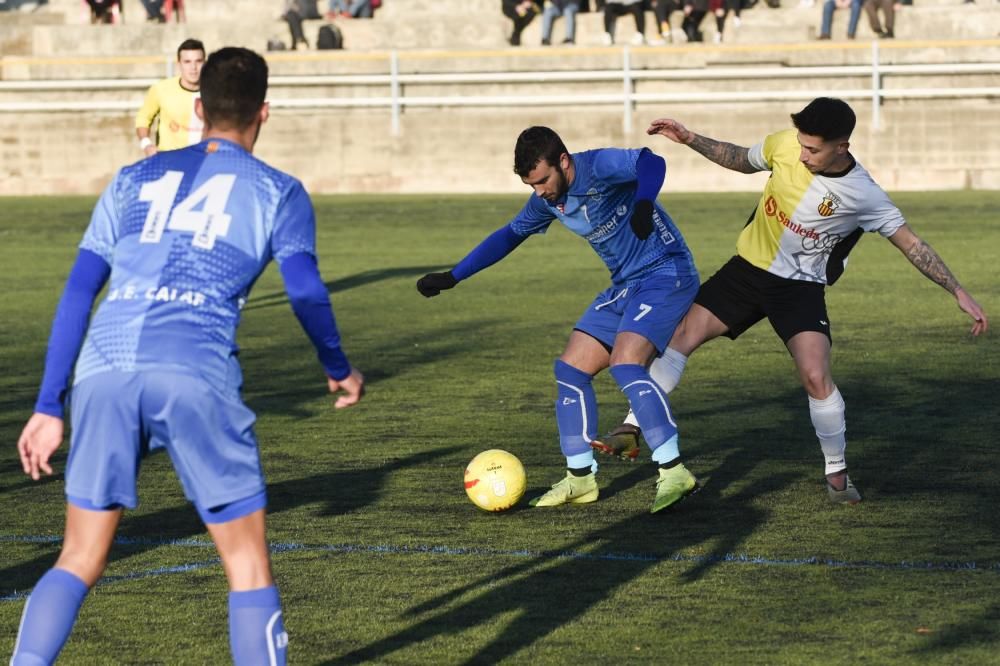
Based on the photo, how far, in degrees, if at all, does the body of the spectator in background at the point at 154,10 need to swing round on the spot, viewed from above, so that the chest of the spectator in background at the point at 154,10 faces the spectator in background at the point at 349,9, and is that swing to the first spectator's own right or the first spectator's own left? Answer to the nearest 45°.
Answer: approximately 45° to the first spectator's own left

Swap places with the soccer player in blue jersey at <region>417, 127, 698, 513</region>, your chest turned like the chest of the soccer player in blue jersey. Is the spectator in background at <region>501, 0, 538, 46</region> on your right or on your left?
on your right

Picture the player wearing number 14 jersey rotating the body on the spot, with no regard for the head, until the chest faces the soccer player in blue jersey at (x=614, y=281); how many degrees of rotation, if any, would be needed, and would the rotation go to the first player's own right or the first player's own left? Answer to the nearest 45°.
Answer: approximately 45° to the first player's own right

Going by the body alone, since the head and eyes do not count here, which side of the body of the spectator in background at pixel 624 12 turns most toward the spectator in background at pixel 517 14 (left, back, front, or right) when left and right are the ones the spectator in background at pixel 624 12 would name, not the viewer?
right

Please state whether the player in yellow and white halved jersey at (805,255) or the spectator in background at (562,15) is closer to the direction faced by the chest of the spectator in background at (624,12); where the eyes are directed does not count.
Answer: the player in yellow and white halved jersey

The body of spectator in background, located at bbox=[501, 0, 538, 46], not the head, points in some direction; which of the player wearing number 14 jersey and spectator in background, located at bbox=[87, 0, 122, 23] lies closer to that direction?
the player wearing number 14 jersey

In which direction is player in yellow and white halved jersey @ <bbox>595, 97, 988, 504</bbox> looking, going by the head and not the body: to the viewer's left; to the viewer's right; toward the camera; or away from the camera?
to the viewer's left

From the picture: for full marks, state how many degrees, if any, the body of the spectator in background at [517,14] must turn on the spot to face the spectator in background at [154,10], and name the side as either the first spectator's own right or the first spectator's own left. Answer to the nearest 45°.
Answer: approximately 135° to the first spectator's own right

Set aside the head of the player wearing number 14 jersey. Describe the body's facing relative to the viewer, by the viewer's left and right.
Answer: facing away from the viewer

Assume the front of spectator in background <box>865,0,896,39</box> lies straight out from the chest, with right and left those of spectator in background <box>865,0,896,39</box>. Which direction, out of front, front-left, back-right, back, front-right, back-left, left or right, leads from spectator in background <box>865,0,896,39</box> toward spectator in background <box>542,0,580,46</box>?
right

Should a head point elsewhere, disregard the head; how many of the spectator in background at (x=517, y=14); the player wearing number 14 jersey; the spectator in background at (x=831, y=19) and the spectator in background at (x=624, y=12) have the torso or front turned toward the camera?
3

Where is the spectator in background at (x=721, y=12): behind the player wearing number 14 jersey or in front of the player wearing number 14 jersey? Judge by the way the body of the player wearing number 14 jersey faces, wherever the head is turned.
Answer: in front

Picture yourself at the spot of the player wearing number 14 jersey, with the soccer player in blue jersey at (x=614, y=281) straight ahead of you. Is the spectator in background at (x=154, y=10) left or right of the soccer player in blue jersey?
left

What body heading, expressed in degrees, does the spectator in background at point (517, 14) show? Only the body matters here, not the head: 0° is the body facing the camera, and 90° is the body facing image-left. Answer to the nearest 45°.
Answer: approximately 0°
